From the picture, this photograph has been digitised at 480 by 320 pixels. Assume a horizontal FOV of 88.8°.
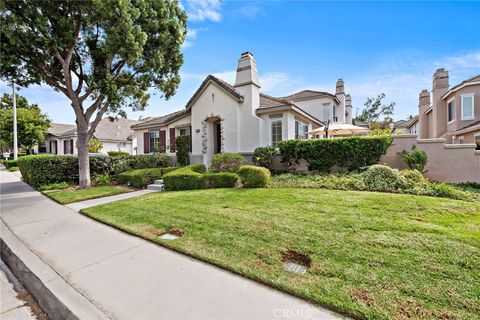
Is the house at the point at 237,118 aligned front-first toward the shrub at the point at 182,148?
no

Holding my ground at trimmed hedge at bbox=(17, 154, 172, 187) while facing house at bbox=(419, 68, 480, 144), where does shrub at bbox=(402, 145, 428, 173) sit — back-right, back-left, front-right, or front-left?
front-right

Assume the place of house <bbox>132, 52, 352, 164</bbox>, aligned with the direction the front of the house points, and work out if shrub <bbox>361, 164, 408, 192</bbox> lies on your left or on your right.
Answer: on your left

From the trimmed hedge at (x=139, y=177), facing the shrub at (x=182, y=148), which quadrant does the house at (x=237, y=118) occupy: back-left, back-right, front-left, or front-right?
front-right

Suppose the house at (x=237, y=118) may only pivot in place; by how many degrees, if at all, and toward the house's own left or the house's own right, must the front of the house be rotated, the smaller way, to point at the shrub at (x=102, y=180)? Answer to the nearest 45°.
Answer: approximately 45° to the house's own right

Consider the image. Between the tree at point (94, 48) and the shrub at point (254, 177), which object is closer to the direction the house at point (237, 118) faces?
the tree

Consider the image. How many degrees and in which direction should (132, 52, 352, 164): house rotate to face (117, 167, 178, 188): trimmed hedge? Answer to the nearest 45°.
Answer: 0° — it already faces it

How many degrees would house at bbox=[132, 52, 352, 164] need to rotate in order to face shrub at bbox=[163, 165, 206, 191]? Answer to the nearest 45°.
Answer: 0° — it already faces it

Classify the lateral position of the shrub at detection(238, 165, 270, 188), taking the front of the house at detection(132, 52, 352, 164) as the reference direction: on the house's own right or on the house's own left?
on the house's own left

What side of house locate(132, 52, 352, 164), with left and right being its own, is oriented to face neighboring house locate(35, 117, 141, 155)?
right

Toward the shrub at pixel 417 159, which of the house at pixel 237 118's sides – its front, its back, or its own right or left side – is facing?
left

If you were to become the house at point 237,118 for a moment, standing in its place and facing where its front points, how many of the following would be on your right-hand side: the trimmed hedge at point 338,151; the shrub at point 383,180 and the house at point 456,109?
0

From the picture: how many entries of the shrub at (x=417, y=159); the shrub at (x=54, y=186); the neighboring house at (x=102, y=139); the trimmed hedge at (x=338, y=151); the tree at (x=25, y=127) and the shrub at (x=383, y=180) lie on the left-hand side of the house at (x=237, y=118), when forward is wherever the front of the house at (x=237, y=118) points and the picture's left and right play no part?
3

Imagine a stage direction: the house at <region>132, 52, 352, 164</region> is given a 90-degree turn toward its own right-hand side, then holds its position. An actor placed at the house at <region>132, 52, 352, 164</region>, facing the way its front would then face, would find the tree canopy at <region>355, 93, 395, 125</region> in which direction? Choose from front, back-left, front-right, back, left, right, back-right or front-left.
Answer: right

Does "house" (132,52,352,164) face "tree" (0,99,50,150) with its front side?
no

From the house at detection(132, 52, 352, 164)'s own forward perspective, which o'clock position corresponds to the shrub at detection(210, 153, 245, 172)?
The shrub is roughly at 11 o'clock from the house.

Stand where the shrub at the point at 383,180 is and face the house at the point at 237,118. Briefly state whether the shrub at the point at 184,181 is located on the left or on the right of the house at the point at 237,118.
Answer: left

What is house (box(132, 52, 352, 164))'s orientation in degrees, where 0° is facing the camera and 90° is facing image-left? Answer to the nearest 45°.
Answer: approximately 45°

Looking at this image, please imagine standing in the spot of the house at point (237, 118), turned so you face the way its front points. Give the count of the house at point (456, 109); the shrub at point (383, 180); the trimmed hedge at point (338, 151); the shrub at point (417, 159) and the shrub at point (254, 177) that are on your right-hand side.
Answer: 0
